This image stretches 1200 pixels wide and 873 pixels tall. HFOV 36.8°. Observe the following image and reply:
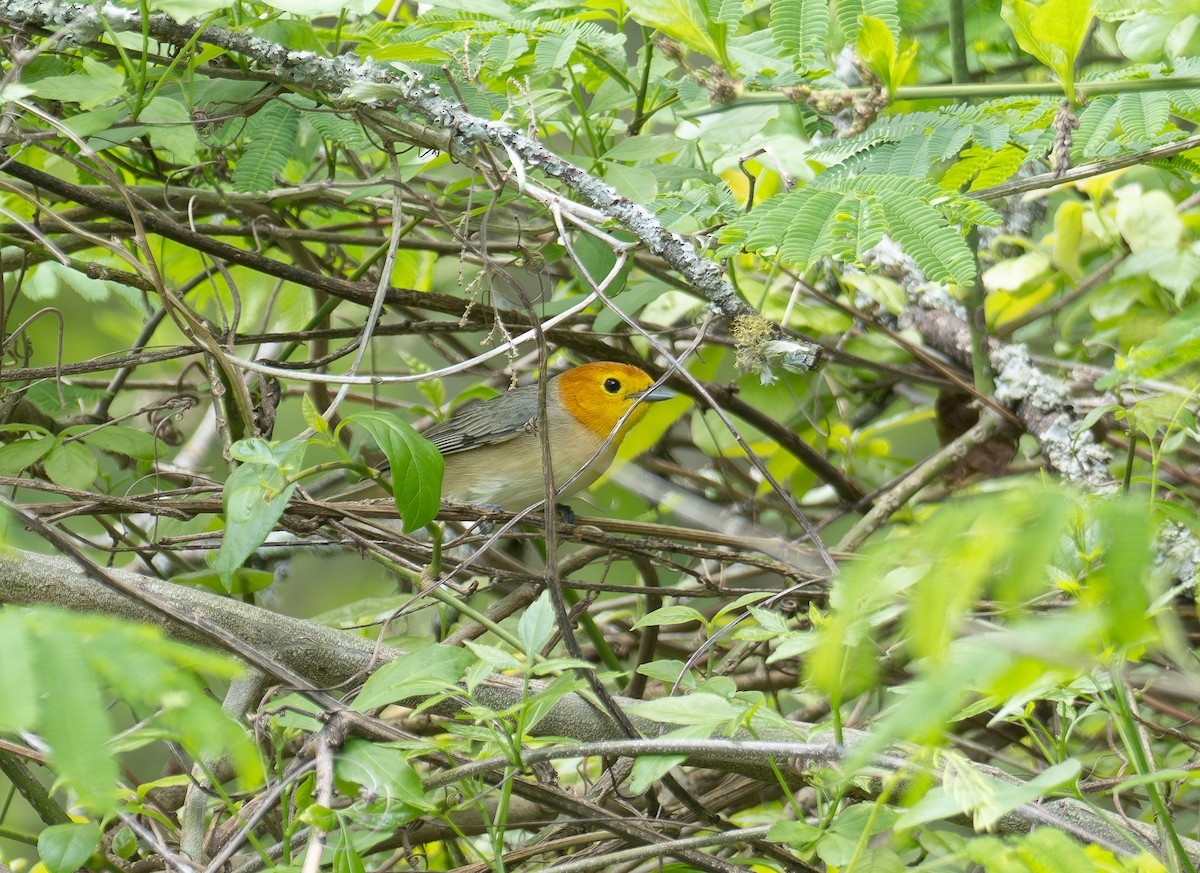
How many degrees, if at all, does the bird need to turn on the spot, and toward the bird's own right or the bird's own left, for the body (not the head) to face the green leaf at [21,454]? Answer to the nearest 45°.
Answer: approximately 135° to the bird's own right

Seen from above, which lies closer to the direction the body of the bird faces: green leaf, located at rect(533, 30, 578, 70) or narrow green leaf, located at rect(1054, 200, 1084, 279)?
the narrow green leaf

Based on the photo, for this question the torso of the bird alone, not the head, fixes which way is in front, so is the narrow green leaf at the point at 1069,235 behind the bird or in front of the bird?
in front

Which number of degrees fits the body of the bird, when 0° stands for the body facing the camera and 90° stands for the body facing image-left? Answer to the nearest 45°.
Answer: approximately 270°

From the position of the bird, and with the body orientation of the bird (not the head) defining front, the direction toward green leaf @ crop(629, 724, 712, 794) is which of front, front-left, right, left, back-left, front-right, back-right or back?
right

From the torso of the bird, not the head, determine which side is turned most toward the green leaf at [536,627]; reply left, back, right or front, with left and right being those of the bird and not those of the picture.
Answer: right
